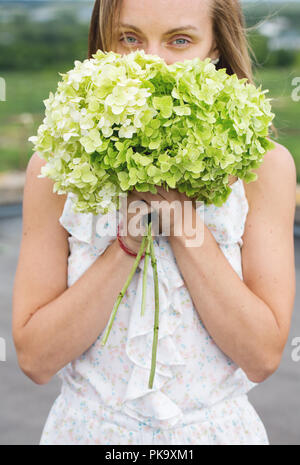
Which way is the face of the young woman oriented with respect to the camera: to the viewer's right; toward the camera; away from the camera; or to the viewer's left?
toward the camera

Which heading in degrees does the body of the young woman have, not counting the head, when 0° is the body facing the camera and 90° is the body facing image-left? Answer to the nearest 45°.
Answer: approximately 0°
